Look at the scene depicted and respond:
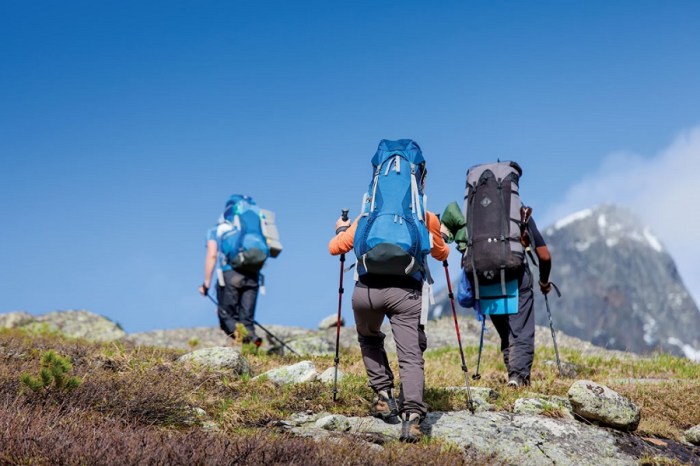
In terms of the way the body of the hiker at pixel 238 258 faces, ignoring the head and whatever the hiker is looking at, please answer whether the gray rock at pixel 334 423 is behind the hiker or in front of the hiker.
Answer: behind

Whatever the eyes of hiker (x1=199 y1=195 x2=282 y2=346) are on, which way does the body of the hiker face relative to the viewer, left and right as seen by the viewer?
facing away from the viewer and to the left of the viewer

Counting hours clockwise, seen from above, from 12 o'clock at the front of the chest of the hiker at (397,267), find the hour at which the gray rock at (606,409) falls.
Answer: The gray rock is roughly at 2 o'clock from the hiker.

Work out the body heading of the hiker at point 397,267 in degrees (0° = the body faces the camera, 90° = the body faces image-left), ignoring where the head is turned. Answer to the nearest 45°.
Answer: approximately 180°

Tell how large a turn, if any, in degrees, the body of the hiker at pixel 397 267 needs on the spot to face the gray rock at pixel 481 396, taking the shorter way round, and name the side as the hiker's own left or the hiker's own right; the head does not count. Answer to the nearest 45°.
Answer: approximately 45° to the hiker's own right

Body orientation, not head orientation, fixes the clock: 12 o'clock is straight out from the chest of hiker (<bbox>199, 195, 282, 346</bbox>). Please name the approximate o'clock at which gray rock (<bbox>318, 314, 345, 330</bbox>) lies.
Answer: The gray rock is roughly at 2 o'clock from the hiker.

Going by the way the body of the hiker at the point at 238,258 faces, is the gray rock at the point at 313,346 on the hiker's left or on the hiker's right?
on the hiker's right
